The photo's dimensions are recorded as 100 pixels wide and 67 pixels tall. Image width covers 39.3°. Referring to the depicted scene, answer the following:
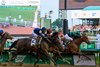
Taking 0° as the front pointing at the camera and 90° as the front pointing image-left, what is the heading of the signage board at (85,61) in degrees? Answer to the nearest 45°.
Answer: approximately 0°

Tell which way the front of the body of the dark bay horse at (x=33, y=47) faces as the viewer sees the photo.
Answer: to the viewer's right

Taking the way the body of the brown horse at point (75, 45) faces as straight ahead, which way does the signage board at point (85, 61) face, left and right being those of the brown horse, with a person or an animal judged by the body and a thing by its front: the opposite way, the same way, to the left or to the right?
to the right

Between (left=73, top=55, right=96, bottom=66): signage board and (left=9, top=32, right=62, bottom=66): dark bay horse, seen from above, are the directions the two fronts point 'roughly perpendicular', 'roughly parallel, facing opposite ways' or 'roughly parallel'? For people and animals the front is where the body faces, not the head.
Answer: roughly perpendicular

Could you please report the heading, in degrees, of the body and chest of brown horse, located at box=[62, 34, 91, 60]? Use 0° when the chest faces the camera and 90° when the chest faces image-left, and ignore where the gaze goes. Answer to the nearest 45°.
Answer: approximately 270°
